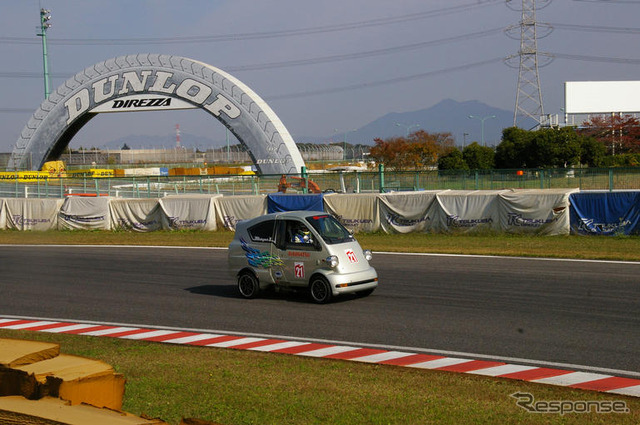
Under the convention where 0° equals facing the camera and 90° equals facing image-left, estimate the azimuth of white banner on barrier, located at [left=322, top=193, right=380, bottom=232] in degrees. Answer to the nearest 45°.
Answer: approximately 0°

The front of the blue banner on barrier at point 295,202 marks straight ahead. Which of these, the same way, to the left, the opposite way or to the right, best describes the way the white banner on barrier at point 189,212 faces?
the same way

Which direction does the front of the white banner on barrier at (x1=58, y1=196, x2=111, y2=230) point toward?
toward the camera

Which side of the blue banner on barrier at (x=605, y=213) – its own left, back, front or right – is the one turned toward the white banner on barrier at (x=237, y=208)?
right

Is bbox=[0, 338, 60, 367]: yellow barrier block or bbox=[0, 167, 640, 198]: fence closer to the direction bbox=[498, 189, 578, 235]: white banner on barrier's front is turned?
the yellow barrier block

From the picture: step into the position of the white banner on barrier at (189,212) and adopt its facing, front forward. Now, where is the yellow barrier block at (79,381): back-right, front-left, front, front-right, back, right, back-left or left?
front

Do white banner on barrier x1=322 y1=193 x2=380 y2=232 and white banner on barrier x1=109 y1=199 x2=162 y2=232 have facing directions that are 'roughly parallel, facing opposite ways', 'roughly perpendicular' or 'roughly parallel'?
roughly parallel

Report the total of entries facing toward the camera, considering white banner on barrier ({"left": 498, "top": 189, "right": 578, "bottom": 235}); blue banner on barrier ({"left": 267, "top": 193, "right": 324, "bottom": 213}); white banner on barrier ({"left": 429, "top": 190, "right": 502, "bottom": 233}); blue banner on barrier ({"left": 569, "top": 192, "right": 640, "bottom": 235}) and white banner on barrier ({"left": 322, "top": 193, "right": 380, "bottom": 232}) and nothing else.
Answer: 5

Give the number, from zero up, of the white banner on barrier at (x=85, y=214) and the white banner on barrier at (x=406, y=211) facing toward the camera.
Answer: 2

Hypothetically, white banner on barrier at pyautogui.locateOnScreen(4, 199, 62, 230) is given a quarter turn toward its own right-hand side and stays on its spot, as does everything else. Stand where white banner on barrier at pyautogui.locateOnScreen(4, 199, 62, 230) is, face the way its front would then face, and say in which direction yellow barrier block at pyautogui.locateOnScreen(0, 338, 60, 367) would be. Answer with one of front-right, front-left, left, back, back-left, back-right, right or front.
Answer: left

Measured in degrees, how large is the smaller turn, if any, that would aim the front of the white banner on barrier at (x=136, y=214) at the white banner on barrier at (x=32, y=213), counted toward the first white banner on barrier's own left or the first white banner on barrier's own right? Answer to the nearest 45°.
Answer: approximately 135° to the first white banner on barrier's own right

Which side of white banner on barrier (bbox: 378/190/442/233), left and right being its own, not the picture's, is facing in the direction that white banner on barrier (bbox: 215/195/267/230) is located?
right

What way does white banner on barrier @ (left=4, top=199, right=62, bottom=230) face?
toward the camera

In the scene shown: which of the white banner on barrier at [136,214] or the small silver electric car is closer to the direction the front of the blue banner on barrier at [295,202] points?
the small silver electric car

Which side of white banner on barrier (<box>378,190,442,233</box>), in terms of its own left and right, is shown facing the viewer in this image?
front

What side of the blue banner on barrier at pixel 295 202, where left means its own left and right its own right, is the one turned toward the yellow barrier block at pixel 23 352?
front
